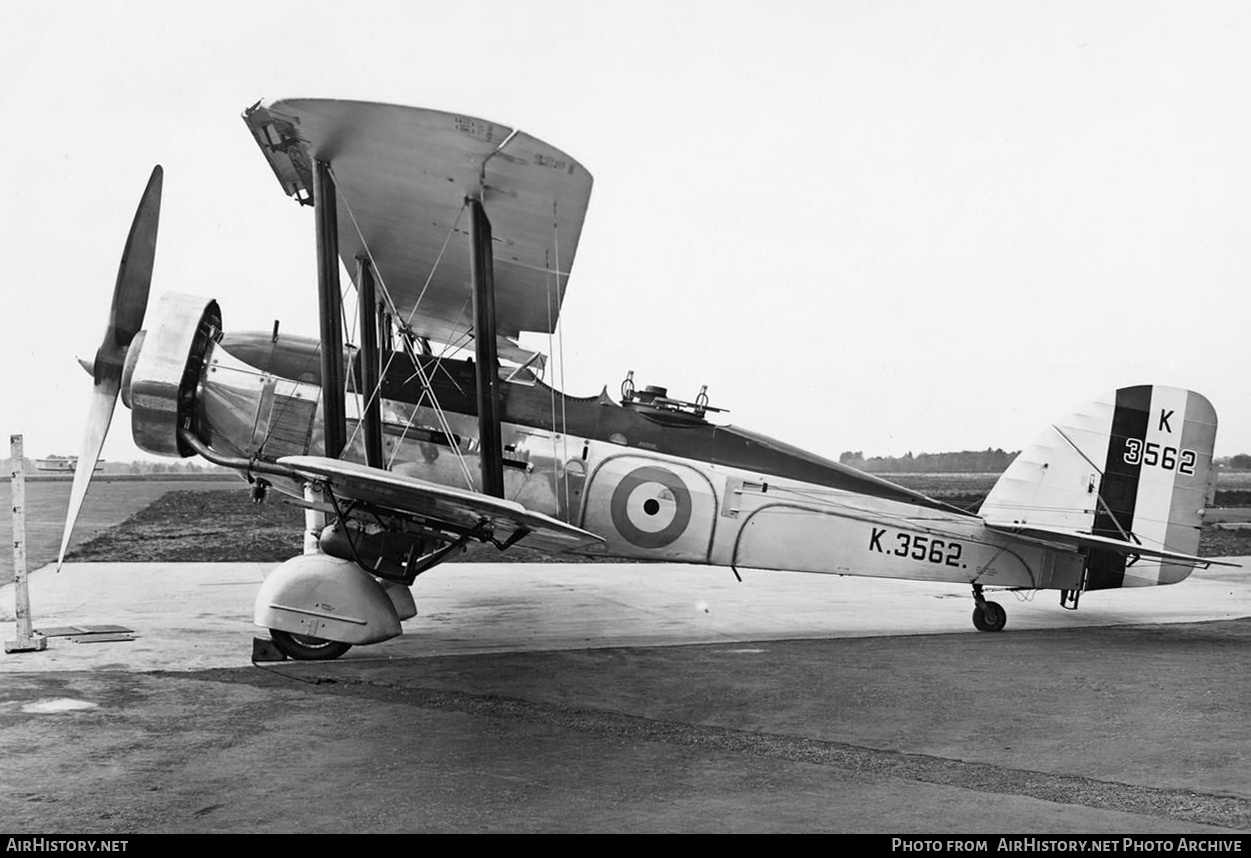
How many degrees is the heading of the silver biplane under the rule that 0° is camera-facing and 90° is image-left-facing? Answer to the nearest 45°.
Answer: approximately 90°

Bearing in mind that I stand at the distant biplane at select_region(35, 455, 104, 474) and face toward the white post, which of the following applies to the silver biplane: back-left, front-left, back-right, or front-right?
front-left

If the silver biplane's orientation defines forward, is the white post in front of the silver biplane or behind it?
in front

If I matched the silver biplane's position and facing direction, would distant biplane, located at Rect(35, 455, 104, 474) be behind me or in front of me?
in front

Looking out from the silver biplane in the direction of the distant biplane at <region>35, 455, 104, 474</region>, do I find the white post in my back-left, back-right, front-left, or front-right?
front-left
